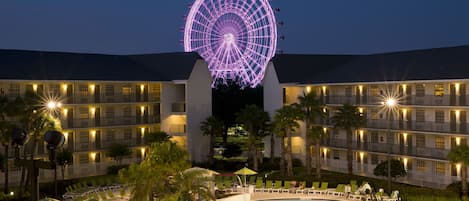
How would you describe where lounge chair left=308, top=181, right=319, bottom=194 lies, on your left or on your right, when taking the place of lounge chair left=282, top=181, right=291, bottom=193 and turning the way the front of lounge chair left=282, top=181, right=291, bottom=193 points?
on your left

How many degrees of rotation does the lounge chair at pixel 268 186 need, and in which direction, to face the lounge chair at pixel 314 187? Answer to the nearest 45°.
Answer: approximately 135° to its left

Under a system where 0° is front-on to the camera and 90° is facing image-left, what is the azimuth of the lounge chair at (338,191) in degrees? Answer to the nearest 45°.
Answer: approximately 45°

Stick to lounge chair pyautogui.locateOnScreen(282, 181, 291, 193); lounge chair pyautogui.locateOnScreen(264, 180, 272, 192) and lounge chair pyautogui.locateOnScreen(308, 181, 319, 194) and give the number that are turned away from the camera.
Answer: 0

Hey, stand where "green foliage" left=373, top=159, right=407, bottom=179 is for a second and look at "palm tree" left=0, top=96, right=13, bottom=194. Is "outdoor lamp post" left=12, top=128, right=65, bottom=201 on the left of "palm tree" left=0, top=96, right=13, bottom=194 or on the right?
left

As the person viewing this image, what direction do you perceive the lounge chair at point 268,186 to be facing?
facing the viewer and to the left of the viewer

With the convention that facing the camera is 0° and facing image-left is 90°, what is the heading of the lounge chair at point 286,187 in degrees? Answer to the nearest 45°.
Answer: approximately 45°

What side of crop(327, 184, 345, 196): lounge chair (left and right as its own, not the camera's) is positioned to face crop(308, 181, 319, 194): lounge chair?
right

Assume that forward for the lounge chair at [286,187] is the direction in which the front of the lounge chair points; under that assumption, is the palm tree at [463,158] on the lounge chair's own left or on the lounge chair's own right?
on the lounge chair's own left
